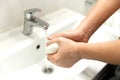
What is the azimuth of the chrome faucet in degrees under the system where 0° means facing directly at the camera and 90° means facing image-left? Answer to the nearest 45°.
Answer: approximately 315°
